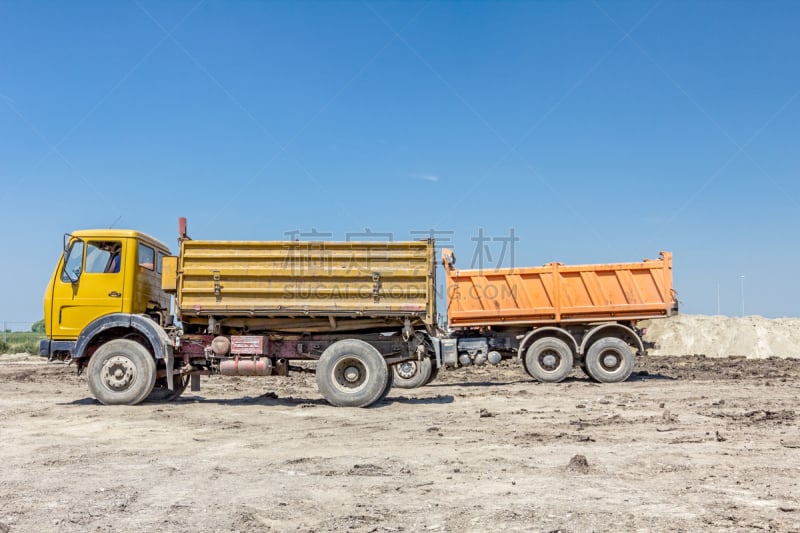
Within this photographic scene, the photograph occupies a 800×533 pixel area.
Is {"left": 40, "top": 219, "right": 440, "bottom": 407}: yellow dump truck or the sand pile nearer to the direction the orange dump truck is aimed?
the yellow dump truck

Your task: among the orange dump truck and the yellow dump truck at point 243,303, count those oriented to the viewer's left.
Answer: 2

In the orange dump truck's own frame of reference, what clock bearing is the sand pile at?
The sand pile is roughly at 4 o'clock from the orange dump truck.

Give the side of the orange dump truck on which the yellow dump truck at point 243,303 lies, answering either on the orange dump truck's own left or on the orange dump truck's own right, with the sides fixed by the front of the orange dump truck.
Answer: on the orange dump truck's own left

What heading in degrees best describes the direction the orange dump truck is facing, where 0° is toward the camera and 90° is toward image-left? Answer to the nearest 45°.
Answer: approximately 90°

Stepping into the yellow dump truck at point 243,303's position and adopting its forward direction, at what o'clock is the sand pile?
The sand pile is roughly at 5 o'clock from the yellow dump truck.

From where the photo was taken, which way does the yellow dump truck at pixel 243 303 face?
to the viewer's left

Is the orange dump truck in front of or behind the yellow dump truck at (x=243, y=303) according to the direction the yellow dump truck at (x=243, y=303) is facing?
behind
